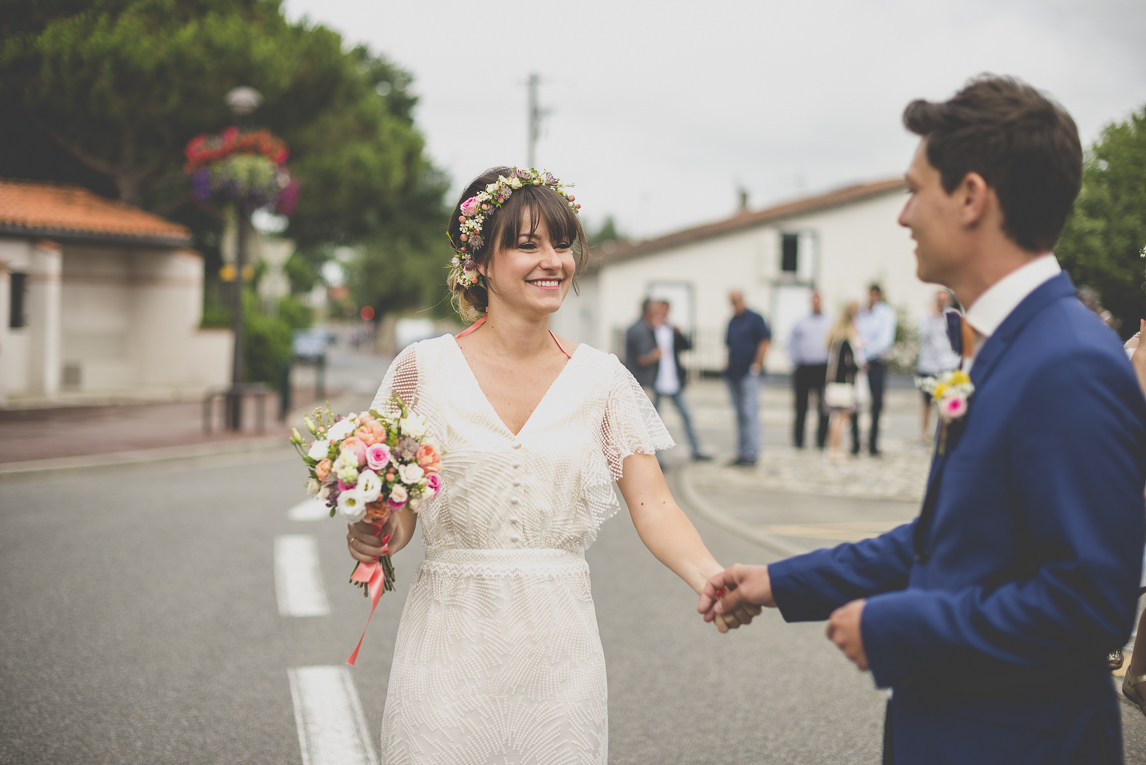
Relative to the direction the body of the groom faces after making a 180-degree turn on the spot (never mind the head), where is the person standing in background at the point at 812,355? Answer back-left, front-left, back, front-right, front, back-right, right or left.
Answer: left

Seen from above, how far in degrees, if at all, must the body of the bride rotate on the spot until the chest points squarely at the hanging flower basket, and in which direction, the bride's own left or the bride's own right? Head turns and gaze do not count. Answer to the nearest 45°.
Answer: approximately 180°

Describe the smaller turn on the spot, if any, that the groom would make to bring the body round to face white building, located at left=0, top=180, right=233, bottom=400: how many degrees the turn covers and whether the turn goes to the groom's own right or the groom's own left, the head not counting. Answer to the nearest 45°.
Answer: approximately 45° to the groom's own right

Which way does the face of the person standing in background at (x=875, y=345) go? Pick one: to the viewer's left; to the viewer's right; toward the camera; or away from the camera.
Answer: toward the camera

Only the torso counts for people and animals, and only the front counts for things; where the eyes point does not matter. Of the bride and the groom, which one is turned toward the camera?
the bride

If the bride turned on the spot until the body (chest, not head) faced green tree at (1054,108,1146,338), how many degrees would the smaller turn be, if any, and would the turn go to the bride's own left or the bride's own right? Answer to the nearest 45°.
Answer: approximately 135° to the bride's own left

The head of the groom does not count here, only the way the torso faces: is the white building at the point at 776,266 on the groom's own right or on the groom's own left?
on the groom's own right

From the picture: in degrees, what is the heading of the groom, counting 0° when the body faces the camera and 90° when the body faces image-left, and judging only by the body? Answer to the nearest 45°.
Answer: approximately 90°

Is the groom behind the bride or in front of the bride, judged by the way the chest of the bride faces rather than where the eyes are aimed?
in front

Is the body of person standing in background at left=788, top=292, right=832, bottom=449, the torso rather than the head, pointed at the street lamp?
no

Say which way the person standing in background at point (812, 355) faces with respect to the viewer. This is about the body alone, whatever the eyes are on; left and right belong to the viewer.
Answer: facing the viewer

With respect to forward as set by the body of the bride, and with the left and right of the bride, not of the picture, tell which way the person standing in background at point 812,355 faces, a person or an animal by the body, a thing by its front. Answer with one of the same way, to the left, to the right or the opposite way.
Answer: the same way

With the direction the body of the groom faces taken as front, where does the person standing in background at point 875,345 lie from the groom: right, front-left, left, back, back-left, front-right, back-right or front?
right

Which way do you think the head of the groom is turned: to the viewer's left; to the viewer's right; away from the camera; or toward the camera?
to the viewer's left

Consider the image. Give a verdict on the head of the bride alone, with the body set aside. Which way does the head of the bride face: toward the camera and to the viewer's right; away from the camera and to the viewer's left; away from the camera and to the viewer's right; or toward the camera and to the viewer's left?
toward the camera and to the viewer's right

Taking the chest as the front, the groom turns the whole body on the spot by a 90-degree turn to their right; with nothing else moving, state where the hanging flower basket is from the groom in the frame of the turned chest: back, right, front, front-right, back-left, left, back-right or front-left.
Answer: front-left

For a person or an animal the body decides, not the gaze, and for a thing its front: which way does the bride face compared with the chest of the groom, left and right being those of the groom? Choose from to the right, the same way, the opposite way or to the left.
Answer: to the left

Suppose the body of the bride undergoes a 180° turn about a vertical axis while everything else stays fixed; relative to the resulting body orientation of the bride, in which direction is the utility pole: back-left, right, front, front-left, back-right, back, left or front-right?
front

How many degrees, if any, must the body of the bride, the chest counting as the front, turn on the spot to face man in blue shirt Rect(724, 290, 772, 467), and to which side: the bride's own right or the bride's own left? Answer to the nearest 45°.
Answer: approximately 180°
